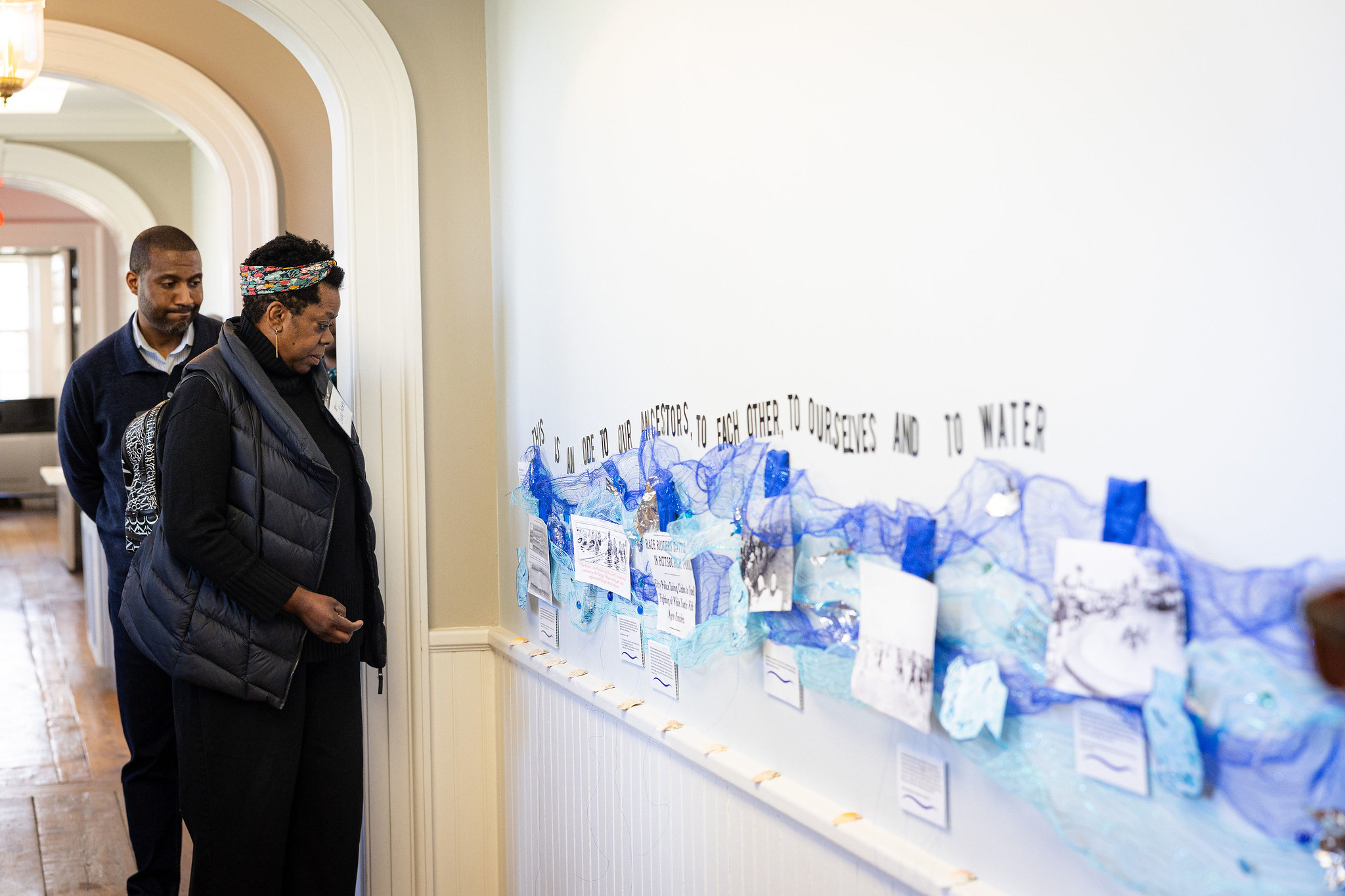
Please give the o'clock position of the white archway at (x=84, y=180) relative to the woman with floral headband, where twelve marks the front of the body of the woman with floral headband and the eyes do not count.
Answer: The white archway is roughly at 7 o'clock from the woman with floral headband.

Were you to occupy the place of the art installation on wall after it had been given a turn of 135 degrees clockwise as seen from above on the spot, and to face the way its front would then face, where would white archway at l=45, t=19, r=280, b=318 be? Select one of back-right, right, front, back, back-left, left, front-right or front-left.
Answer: front-left

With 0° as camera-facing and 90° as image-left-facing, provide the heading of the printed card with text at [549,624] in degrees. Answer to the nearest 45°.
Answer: approximately 45°

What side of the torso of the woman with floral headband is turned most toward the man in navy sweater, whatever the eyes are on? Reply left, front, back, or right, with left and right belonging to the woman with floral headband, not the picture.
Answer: back

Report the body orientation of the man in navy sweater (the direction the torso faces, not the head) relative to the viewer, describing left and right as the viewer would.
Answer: facing the viewer and to the right of the viewer

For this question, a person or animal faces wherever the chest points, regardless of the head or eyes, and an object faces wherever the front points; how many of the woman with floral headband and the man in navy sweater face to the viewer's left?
0

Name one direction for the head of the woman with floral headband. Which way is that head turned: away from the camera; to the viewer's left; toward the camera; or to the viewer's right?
to the viewer's right

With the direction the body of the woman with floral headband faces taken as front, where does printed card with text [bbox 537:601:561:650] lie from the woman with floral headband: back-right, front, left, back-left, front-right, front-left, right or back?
front-left

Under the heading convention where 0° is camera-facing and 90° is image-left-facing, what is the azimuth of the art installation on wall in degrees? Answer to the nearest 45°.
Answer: approximately 45°

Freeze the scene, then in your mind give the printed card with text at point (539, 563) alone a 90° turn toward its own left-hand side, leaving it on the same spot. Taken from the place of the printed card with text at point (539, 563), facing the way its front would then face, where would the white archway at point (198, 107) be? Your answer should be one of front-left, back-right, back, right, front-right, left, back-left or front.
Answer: back

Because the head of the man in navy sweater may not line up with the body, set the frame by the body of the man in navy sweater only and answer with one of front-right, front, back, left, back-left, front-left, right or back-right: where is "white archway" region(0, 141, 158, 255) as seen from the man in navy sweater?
back-left

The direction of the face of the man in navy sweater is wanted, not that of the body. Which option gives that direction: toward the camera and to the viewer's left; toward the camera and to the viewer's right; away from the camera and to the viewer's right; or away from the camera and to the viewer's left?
toward the camera and to the viewer's right
